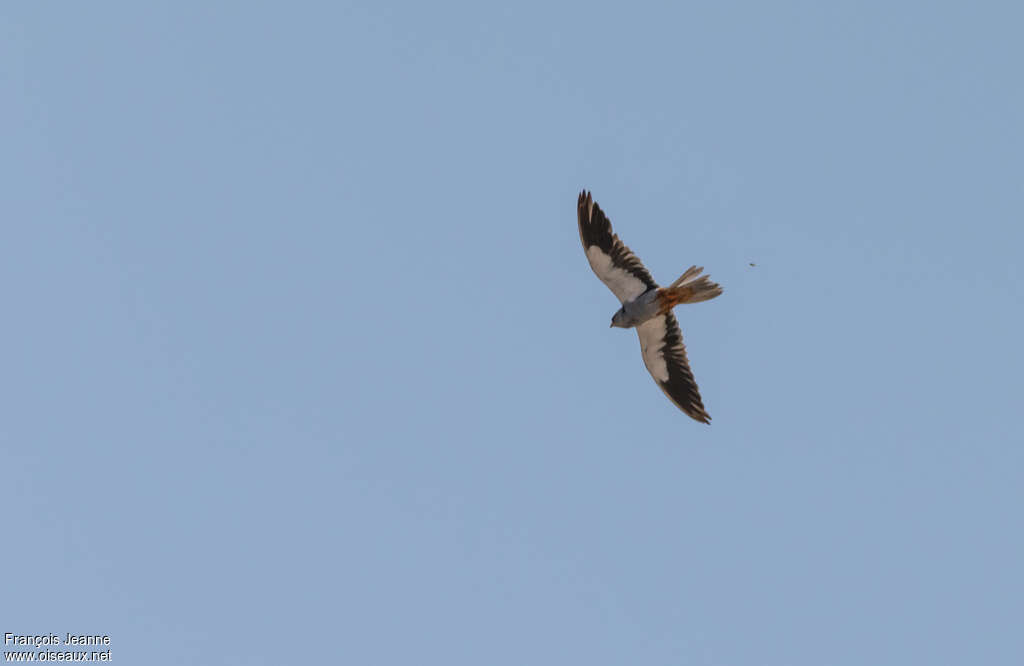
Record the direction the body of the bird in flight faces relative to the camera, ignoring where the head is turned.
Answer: to the viewer's left
